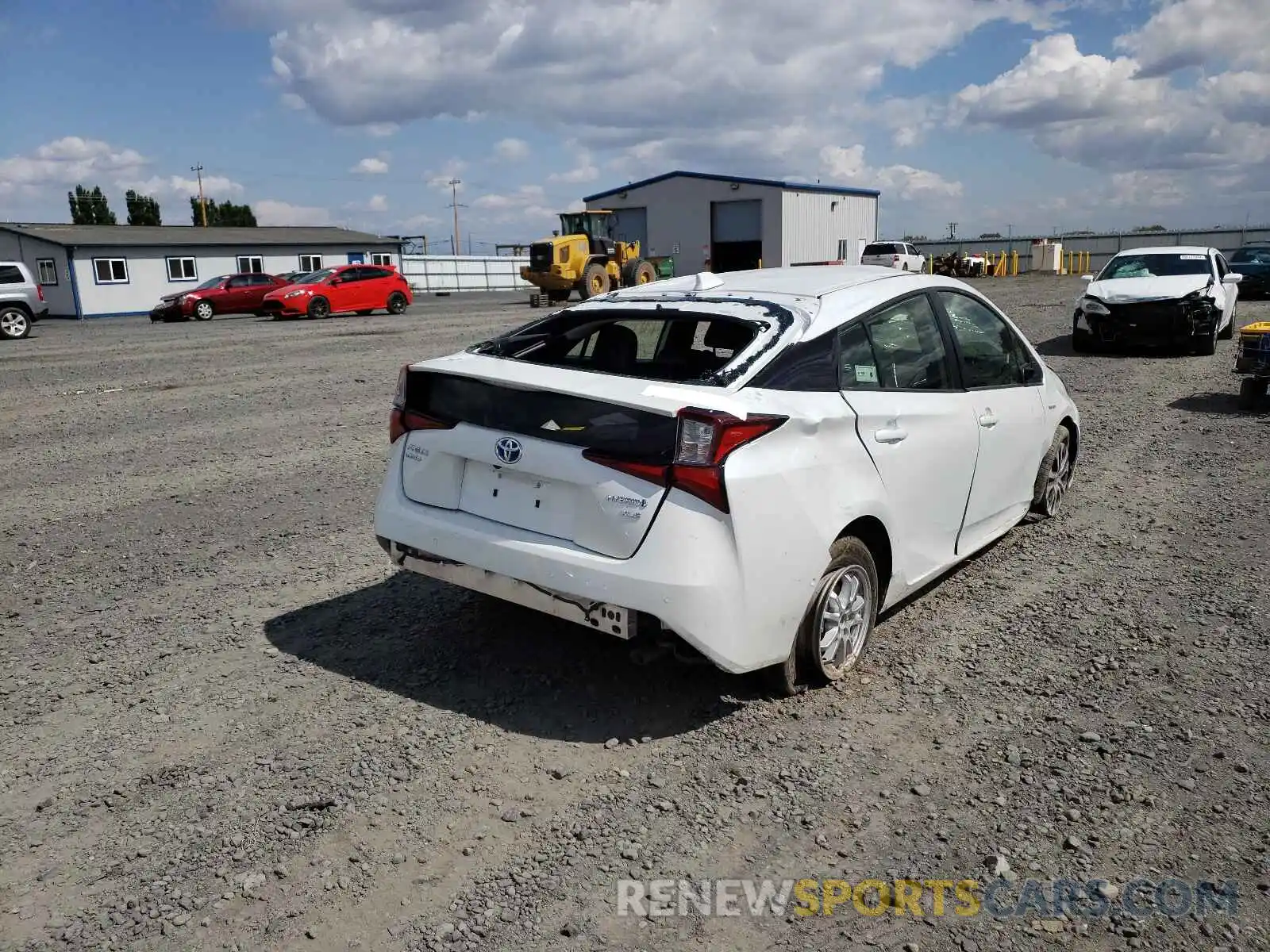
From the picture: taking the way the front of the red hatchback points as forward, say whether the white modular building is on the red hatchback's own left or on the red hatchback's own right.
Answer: on the red hatchback's own right

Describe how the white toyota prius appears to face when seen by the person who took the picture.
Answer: facing away from the viewer and to the right of the viewer

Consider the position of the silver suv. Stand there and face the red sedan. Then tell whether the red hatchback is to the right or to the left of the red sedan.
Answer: right

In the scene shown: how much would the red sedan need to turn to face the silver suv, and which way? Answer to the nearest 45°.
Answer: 0° — it already faces it

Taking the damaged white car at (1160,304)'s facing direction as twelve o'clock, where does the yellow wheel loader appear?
The yellow wheel loader is roughly at 4 o'clock from the damaged white car.

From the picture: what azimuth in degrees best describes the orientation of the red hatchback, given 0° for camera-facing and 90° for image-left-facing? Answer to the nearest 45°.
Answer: approximately 45°

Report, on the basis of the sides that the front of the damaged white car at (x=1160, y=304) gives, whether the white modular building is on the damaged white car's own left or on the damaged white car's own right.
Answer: on the damaged white car's own right
